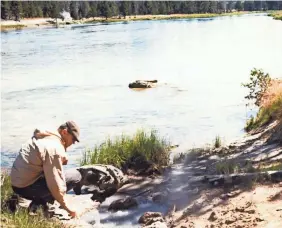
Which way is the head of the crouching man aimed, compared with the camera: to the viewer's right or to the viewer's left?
to the viewer's right

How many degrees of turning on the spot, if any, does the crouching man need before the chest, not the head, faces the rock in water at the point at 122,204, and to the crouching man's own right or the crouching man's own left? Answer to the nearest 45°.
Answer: approximately 45° to the crouching man's own left

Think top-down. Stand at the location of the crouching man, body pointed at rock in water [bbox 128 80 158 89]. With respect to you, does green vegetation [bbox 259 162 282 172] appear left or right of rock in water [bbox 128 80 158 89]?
right

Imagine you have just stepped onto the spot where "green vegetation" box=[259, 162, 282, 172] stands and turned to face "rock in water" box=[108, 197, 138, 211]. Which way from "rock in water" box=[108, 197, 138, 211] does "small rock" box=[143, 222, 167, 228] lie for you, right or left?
left

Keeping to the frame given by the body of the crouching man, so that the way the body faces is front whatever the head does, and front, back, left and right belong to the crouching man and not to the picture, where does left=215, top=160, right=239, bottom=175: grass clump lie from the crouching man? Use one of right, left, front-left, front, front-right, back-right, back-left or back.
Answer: front-left

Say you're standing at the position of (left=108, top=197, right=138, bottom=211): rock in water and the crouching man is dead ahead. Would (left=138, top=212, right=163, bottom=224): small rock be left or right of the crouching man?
left

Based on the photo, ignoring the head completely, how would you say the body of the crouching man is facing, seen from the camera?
to the viewer's right

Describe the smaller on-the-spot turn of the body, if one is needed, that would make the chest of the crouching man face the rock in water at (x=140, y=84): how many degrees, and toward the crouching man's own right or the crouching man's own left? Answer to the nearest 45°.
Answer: approximately 90° to the crouching man's own left

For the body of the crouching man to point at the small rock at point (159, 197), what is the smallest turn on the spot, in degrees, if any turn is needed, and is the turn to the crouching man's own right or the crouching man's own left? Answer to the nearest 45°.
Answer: approximately 45° to the crouching man's own left

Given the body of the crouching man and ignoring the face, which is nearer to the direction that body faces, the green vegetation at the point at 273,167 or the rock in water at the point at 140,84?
the green vegetation

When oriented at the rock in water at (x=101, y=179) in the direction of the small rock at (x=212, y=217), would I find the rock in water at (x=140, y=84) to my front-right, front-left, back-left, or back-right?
back-left
